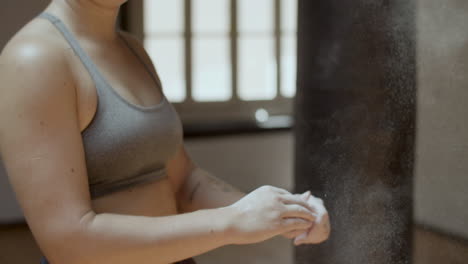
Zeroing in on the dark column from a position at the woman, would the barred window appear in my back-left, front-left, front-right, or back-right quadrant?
front-left

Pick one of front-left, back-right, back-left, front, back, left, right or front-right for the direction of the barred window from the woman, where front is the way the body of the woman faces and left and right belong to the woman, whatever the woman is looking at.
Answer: back-left

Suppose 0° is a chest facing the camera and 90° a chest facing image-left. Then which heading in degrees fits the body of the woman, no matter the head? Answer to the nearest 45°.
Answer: approximately 315°
